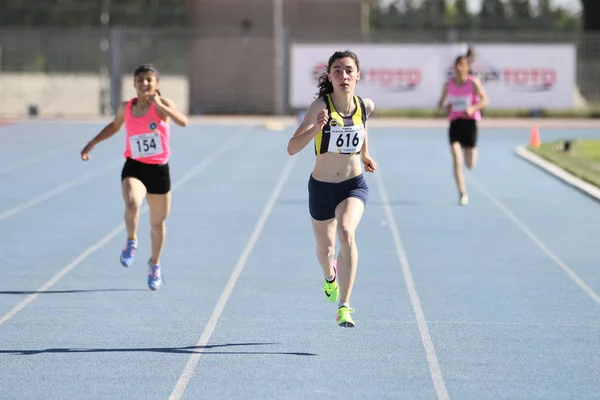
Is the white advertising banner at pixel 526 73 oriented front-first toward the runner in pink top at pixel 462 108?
yes

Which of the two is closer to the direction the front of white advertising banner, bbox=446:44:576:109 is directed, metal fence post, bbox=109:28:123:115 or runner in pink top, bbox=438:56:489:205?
the runner in pink top

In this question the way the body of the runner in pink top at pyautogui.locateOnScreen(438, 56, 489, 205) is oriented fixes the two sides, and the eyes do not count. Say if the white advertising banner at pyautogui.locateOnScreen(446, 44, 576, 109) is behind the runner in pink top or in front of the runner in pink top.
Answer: behind

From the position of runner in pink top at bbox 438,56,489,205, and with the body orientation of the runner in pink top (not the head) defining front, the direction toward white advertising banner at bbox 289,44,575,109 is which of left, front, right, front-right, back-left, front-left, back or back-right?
back

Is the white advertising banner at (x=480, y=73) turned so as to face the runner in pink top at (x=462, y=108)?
yes

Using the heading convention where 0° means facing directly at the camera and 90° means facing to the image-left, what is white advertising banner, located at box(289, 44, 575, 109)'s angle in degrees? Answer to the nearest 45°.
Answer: approximately 0°

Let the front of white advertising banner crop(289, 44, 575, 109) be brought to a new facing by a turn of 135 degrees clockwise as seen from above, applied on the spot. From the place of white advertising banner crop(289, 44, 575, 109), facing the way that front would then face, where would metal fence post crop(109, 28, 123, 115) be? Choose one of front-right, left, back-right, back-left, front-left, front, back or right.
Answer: front-left

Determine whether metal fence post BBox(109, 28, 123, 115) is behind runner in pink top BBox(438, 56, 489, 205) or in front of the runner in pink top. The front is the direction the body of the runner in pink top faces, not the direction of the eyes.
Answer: behind

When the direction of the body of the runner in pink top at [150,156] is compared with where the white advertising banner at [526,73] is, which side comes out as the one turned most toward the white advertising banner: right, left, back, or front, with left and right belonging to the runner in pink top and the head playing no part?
back

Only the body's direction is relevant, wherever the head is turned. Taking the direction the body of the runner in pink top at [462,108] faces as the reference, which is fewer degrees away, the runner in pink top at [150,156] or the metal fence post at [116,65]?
the runner in pink top
